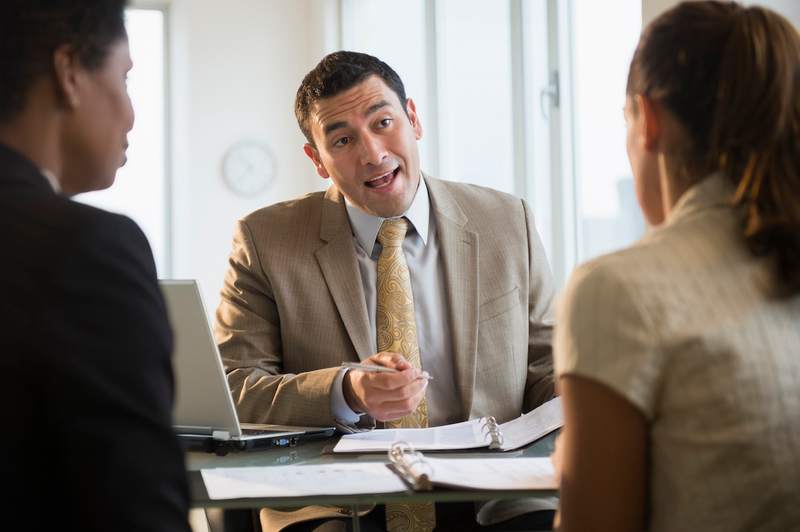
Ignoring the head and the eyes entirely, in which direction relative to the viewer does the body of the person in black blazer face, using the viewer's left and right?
facing away from the viewer and to the right of the viewer

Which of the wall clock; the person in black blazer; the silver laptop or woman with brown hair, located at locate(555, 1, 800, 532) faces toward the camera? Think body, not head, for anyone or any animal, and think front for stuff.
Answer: the wall clock

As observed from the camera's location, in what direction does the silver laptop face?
facing away from the viewer and to the right of the viewer

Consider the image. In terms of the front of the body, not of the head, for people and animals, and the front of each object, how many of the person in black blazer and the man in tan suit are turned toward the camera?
1

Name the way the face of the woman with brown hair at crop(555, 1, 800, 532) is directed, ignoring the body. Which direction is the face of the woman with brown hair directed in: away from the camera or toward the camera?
away from the camera

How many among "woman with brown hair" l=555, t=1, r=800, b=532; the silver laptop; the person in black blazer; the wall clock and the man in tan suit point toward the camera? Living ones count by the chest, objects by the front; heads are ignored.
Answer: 2

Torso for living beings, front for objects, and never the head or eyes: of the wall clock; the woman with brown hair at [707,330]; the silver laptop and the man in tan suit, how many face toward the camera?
2

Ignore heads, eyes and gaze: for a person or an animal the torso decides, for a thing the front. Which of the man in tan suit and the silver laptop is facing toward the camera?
the man in tan suit

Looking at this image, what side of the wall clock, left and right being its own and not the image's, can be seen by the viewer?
front

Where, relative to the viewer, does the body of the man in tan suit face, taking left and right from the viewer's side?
facing the viewer

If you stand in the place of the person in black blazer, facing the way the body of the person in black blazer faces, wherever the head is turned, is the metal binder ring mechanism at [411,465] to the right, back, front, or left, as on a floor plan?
front

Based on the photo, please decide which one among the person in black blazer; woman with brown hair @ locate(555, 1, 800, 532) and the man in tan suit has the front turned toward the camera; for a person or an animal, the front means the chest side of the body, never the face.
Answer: the man in tan suit

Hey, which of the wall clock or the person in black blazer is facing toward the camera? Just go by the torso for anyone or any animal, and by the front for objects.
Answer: the wall clock

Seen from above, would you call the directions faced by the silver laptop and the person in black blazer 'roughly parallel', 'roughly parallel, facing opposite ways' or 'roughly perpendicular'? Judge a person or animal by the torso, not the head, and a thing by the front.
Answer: roughly parallel

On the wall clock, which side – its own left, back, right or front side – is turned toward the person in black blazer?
front

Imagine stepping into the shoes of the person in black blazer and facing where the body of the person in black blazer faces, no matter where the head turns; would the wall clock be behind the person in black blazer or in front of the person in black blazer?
in front
